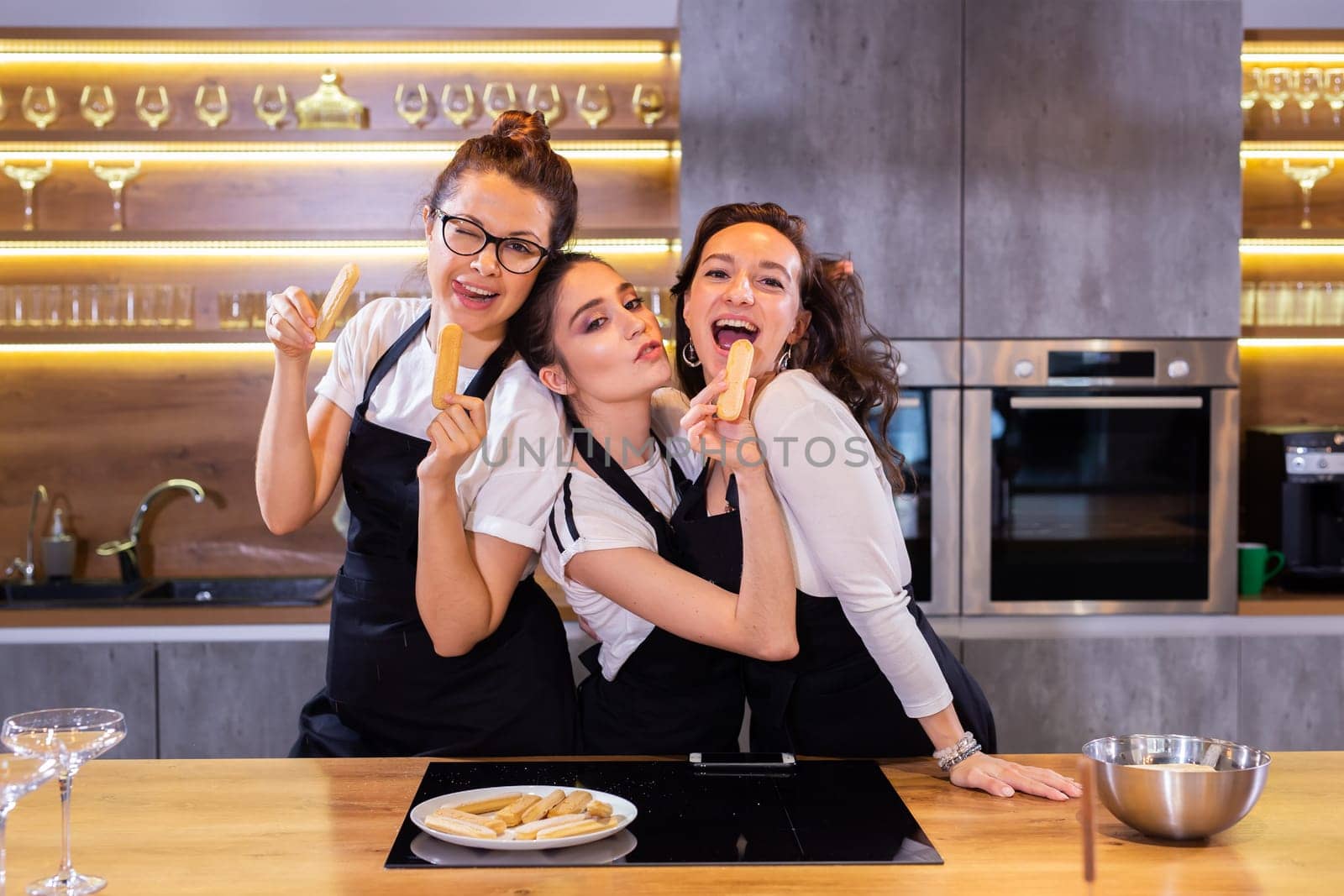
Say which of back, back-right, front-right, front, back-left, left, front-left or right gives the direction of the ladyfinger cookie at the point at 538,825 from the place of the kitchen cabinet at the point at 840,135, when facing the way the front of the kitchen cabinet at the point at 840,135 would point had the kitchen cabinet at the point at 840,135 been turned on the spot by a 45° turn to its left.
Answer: front-right

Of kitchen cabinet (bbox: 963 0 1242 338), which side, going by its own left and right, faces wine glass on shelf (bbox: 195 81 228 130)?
right

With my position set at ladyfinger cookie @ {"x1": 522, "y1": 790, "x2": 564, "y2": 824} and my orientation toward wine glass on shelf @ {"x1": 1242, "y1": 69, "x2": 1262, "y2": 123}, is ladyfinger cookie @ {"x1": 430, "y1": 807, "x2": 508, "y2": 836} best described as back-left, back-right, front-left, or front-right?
back-left

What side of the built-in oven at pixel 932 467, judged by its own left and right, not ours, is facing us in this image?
front

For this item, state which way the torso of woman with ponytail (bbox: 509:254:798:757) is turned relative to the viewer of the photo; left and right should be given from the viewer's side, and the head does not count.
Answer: facing the viewer and to the right of the viewer

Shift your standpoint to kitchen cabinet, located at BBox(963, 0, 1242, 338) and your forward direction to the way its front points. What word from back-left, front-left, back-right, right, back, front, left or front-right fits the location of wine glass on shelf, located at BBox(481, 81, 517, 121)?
right

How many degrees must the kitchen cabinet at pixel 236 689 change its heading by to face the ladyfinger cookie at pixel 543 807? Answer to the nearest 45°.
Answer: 0° — it already faces it

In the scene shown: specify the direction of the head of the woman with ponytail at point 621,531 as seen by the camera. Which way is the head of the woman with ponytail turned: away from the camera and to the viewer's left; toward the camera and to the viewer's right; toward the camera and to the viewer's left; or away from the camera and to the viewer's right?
toward the camera and to the viewer's right

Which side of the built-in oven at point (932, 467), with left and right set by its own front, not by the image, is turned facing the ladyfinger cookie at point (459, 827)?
front

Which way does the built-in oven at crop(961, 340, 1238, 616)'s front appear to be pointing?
toward the camera

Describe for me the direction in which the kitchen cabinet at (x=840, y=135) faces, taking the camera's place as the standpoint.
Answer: facing the viewer
